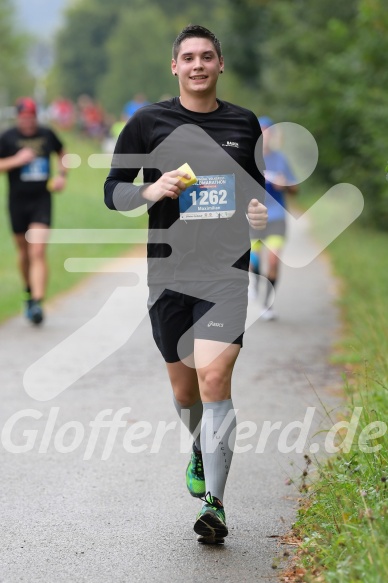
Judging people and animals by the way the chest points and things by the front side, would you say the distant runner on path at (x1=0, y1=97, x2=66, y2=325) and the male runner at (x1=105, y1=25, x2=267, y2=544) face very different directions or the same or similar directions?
same or similar directions

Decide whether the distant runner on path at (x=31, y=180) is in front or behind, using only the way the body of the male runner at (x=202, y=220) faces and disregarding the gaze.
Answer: behind

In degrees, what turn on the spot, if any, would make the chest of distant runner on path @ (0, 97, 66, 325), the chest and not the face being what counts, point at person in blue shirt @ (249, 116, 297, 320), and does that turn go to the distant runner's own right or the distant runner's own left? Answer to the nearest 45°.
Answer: approximately 90° to the distant runner's own left

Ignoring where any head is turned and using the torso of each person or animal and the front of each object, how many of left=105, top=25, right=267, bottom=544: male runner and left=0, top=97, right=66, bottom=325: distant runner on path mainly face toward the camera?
2

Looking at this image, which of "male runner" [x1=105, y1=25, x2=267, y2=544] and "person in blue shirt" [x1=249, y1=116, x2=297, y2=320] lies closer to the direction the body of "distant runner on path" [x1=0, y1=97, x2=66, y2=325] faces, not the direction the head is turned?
the male runner

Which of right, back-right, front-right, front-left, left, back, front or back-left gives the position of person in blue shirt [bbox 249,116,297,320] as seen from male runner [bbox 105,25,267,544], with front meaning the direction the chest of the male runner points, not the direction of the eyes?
back

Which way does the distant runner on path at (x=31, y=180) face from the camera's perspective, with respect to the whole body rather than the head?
toward the camera

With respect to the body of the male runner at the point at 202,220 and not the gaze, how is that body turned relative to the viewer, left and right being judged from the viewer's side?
facing the viewer

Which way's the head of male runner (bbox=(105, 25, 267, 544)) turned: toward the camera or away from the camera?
toward the camera

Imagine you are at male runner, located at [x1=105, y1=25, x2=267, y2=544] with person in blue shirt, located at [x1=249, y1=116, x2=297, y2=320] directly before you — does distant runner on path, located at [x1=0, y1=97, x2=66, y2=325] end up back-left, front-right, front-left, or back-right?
front-left
